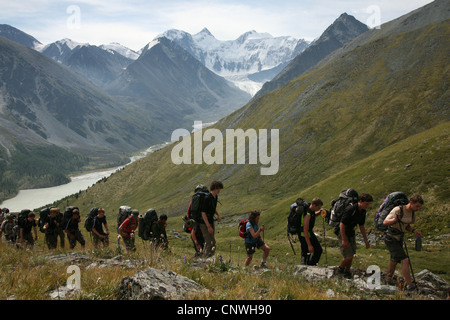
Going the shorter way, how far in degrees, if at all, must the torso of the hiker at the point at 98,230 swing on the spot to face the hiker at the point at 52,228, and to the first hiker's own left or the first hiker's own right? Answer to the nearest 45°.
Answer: approximately 180°

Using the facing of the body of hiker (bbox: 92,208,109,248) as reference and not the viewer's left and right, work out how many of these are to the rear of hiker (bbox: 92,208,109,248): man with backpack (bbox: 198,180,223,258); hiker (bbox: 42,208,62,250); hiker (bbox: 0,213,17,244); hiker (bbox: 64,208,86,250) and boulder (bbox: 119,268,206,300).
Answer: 3

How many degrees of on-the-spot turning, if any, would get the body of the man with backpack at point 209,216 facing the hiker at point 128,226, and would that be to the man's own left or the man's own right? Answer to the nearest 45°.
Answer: approximately 135° to the man's own left

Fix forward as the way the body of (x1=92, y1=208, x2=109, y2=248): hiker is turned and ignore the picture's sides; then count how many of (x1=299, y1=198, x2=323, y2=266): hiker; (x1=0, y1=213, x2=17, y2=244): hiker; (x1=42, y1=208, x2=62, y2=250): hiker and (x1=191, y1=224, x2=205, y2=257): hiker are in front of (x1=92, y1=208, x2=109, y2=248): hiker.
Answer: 2

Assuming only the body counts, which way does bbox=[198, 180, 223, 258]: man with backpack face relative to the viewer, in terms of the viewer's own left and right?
facing to the right of the viewer

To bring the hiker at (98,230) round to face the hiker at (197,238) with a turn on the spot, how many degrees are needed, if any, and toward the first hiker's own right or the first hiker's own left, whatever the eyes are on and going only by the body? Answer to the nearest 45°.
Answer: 0° — they already face them

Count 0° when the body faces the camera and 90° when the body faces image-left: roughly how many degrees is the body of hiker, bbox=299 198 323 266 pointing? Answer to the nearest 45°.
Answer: approximately 270°

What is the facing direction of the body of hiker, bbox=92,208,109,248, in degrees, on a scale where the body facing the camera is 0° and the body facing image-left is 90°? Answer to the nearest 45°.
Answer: approximately 315°

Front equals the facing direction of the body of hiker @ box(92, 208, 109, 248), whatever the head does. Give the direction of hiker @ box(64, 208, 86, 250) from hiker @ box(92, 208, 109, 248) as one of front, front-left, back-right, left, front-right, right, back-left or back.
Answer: back
